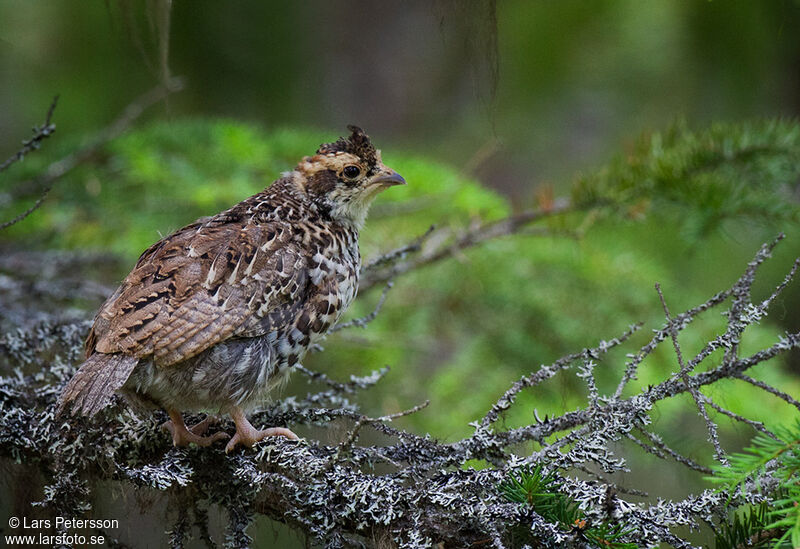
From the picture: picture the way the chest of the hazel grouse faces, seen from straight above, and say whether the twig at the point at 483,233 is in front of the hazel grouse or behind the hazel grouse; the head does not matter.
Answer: in front

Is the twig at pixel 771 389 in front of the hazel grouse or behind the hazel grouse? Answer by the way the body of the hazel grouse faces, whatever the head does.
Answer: in front

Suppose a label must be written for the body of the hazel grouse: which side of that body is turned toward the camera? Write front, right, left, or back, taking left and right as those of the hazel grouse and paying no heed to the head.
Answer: right

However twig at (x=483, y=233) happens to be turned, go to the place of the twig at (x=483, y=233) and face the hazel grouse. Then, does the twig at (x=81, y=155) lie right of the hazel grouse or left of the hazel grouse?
right
